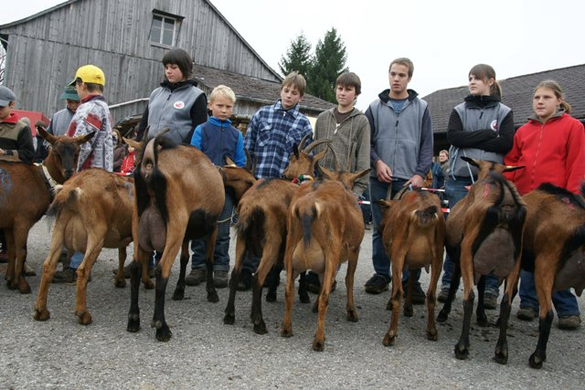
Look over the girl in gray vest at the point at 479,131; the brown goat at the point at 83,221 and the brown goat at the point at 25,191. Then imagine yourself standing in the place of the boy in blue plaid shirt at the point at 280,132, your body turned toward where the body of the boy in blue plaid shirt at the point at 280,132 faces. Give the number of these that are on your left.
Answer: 1

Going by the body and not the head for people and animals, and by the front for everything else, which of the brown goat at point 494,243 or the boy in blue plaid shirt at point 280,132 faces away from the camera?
the brown goat

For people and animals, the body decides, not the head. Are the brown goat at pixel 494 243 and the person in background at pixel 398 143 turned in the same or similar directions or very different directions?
very different directions

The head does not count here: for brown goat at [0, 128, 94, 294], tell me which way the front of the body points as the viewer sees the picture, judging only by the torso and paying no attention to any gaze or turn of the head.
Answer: to the viewer's right

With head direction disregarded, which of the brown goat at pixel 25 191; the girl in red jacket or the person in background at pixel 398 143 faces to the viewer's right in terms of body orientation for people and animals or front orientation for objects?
the brown goat

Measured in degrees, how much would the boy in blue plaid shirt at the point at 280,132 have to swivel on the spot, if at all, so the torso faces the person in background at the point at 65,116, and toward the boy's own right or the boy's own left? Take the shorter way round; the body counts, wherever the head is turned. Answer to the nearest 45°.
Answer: approximately 90° to the boy's own right

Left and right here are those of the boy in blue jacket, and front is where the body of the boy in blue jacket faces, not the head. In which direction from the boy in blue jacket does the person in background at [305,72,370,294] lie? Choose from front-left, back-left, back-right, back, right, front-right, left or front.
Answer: left

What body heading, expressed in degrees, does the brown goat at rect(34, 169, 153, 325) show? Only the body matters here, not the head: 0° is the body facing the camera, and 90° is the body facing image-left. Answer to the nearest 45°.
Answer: approximately 225°

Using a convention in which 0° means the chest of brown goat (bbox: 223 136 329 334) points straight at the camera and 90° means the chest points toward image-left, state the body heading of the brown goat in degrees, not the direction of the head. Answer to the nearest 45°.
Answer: approximately 225°

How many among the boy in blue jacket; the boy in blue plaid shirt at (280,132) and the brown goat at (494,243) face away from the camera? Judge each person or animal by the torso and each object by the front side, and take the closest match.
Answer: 1

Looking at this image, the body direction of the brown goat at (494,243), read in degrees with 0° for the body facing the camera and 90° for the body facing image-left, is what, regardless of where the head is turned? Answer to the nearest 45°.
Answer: approximately 180°

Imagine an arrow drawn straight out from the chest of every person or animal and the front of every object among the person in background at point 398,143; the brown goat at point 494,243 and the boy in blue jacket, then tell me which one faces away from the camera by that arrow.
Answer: the brown goat
